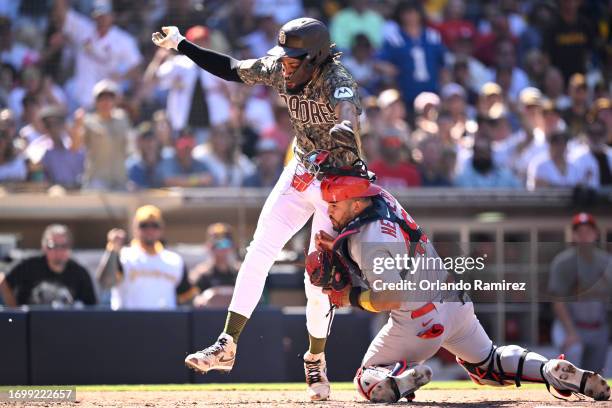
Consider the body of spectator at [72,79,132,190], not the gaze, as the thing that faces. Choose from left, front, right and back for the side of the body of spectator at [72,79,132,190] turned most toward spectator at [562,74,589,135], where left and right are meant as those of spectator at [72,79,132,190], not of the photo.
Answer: left

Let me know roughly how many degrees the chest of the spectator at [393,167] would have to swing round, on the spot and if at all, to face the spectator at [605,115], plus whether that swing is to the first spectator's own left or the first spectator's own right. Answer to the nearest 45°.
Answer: approximately 135° to the first spectator's own left

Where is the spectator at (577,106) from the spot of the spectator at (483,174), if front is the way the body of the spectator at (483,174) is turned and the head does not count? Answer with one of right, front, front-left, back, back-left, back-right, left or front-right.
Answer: back-left

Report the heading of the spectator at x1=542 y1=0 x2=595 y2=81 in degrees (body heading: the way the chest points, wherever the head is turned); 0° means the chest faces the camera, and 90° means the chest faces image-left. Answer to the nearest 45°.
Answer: approximately 0°

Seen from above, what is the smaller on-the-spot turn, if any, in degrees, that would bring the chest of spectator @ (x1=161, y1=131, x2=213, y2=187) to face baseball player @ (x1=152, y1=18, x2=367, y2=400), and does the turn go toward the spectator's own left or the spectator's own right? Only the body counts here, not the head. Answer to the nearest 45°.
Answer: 0° — they already face them

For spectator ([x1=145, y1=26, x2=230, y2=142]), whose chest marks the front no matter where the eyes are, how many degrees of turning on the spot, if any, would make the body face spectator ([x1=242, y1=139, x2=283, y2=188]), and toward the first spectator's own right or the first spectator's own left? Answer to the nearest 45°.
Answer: approximately 45° to the first spectator's own left

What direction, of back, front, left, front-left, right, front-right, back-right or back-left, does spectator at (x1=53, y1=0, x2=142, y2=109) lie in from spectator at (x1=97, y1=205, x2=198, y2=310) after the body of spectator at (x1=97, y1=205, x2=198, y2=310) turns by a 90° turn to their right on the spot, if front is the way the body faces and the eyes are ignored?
right

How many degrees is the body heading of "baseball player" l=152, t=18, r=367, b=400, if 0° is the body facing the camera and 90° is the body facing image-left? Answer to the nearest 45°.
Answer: approximately 45°
